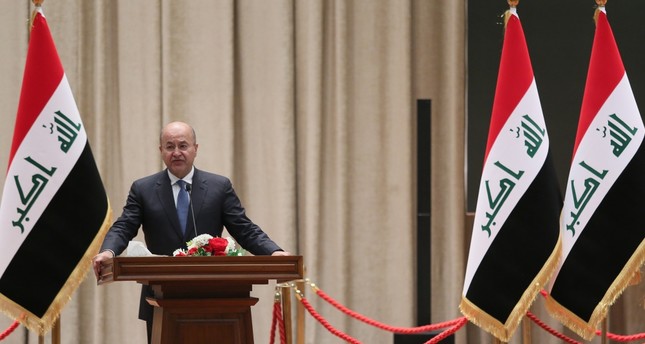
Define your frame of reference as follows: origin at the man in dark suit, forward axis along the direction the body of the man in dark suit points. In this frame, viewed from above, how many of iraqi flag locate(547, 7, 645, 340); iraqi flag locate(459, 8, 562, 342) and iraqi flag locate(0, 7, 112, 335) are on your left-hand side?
2

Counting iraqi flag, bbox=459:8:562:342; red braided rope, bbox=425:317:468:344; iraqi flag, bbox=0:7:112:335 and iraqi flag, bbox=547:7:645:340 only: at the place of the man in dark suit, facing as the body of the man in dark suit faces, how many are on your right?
1

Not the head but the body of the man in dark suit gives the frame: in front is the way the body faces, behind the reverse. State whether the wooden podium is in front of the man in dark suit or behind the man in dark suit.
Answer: in front

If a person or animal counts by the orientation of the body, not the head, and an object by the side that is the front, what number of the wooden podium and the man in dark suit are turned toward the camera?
2

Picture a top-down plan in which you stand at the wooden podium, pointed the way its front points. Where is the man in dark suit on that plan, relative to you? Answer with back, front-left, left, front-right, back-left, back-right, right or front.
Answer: back

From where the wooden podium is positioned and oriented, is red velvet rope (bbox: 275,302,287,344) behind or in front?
behind

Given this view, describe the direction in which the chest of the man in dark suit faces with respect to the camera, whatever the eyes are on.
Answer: toward the camera

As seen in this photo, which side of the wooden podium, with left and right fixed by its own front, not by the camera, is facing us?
front

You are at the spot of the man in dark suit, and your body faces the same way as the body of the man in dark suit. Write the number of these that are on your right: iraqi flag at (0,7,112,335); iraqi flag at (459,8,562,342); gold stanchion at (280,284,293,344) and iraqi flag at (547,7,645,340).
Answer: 1

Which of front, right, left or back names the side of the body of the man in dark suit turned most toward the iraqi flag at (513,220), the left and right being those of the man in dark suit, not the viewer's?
left
